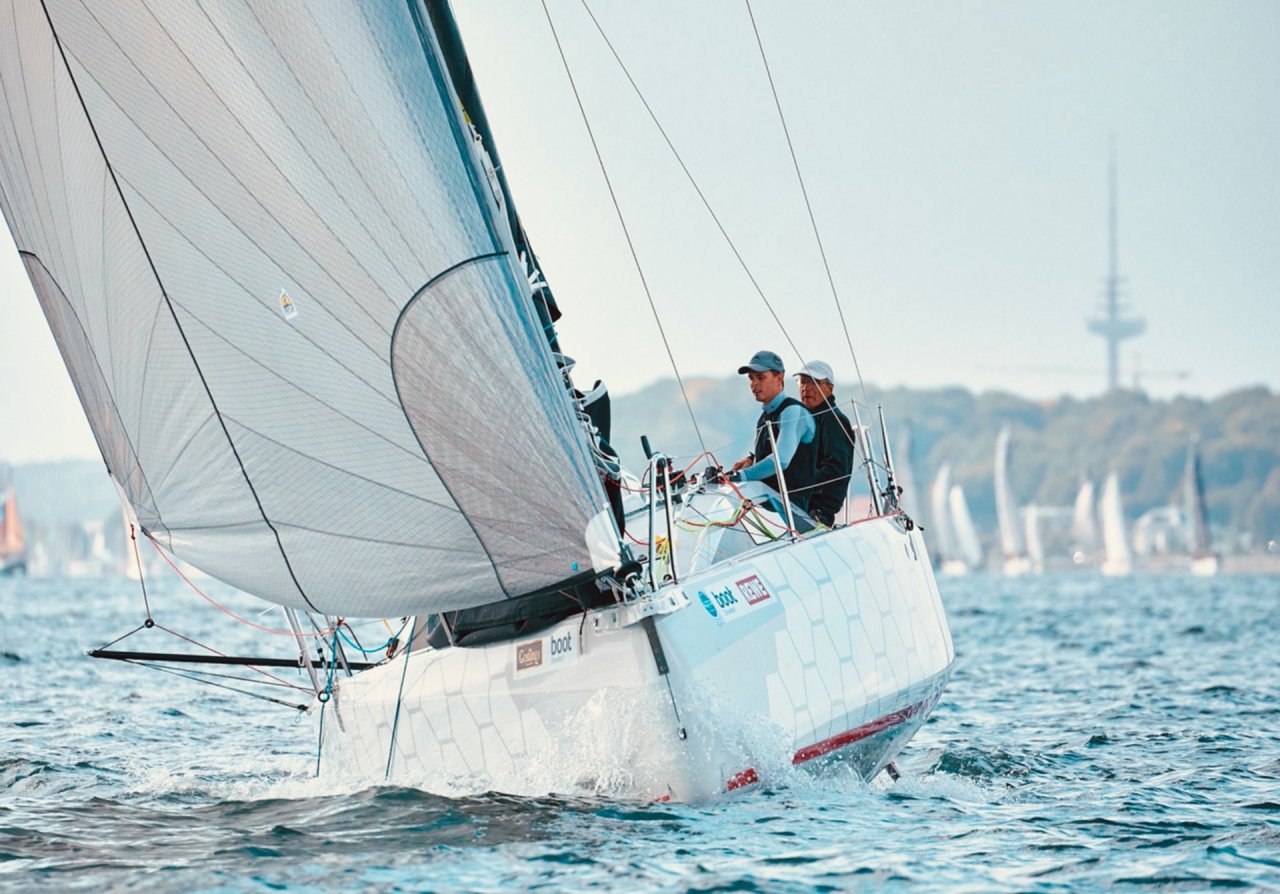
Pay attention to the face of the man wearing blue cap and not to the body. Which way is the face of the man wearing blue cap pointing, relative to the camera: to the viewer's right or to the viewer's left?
to the viewer's left

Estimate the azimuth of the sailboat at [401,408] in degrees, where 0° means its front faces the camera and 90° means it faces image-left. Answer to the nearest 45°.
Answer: approximately 0°
